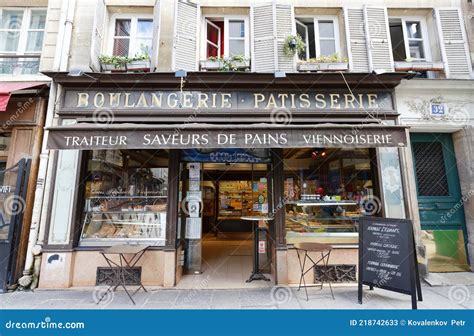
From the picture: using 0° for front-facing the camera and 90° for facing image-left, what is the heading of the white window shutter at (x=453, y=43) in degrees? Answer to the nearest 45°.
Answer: approximately 0°

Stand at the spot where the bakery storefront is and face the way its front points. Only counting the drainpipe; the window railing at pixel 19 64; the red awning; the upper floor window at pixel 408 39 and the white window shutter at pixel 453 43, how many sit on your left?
2

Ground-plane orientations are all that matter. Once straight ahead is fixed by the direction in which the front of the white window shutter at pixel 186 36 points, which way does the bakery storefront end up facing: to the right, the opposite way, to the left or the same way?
the same way

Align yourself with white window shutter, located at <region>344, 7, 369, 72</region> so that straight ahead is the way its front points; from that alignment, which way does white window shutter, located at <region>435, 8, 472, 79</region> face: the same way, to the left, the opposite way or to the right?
the same way

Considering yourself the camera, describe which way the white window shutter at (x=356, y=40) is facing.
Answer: facing the viewer

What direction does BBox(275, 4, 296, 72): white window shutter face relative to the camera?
toward the camera

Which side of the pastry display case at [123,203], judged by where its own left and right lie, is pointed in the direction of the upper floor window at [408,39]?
left

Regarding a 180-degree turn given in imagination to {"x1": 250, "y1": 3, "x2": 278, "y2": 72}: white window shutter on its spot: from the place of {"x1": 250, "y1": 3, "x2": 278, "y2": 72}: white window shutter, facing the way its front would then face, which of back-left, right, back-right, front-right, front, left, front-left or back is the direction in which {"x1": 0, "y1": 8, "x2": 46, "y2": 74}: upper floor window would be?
left

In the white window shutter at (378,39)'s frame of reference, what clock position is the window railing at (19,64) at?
The window railing is roughly at 2 o'clock from the white window shutter.

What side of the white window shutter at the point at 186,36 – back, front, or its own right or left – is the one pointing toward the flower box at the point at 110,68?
right

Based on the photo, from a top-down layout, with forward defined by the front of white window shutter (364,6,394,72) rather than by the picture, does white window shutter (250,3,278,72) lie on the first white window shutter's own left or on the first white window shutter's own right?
on the first white window shutter's own right

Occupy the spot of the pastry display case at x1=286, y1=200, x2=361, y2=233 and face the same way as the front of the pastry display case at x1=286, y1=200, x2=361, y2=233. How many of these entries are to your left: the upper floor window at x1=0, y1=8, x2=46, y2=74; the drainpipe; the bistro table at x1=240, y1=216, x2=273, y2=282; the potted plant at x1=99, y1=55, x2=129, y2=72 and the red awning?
0

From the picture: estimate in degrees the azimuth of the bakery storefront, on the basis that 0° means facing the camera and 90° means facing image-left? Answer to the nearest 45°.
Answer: approximately 0°

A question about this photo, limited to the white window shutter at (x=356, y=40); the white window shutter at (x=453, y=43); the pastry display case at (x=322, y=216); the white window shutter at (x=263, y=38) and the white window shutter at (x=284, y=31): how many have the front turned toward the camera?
5

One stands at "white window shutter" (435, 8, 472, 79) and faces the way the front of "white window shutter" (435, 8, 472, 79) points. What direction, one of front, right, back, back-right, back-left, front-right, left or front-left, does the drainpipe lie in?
front-right

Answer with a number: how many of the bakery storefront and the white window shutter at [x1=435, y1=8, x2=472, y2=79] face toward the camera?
2

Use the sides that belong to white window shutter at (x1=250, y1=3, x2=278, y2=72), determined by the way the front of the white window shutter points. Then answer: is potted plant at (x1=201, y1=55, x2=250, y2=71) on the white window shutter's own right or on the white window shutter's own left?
on the white window shutter's own right

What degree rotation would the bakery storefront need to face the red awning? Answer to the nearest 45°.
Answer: approximately 90° to its right
